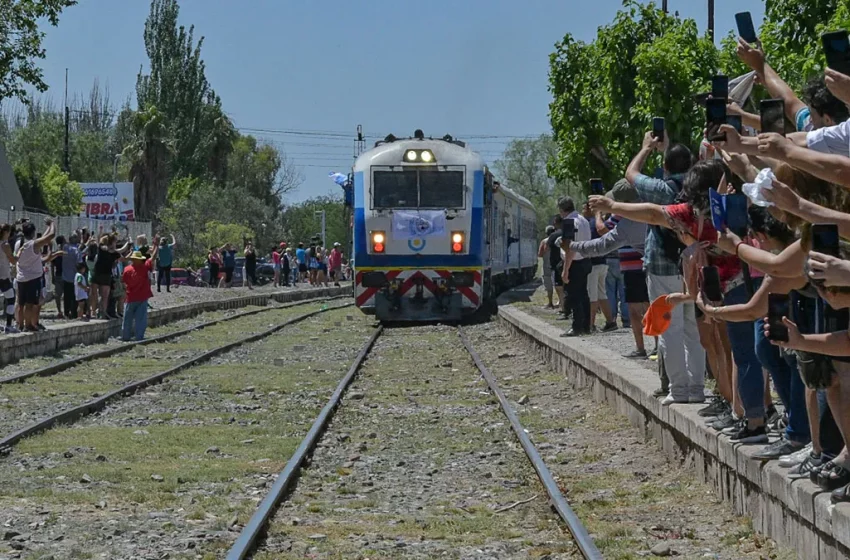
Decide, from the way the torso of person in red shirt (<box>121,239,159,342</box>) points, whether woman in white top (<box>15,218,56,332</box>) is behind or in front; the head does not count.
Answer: behind

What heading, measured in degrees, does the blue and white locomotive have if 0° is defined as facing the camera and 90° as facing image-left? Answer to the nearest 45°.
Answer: approximately 0°

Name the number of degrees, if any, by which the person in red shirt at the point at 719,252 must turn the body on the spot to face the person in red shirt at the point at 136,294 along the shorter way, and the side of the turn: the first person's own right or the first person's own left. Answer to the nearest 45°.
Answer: approximately 45° to the first person's own right

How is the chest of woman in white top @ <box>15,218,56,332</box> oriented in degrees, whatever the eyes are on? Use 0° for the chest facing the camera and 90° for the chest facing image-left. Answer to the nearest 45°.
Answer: approximately 225°

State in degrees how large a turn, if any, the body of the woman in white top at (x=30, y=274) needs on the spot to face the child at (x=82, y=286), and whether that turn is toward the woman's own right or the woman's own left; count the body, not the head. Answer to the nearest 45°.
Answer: approximately 45° to the woman's own left

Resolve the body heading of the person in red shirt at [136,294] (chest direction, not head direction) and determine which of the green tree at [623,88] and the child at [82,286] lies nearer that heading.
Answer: the green tree

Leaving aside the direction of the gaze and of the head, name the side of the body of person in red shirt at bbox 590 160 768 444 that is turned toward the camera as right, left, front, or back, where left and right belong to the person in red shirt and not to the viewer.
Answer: left

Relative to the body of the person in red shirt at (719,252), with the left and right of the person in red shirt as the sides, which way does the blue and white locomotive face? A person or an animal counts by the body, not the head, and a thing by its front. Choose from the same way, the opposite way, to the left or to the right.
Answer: to the left

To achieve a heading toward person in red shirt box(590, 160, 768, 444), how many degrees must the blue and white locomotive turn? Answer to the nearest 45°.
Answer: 0° — it already faces them

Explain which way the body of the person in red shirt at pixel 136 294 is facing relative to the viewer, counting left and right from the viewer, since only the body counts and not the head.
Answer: facing away from the viewer and to the right of the viewer

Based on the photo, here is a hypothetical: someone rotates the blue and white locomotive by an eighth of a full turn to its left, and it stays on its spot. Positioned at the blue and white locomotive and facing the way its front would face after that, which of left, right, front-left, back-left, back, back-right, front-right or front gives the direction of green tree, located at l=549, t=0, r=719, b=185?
left

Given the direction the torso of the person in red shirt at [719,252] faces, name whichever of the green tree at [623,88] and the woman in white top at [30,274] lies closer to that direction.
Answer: the woman in white top
